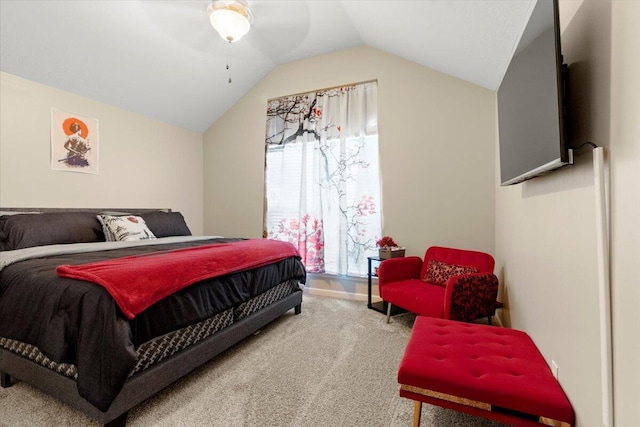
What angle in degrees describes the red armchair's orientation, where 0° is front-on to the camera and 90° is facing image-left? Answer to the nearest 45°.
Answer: approximately 45°

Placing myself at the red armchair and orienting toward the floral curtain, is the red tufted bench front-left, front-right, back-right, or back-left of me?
back-left

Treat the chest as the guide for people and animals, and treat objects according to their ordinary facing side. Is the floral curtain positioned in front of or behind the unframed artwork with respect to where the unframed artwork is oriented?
in front

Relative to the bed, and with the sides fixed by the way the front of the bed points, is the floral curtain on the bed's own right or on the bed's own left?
on the bed's own left

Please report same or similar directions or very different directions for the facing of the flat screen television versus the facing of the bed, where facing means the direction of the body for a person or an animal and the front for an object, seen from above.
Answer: very different directions

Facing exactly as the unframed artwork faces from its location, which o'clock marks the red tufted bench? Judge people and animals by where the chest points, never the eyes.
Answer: The red tufted bench is roughly at 1 o'clock from the unframed artwork.

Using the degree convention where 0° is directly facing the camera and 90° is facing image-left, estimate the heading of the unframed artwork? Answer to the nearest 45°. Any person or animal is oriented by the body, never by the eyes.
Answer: approximately 315°

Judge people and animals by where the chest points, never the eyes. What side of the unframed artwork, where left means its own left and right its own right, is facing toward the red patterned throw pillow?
front

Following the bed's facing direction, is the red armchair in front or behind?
in front

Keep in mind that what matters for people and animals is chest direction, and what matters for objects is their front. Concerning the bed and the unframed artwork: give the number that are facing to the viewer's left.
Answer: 0

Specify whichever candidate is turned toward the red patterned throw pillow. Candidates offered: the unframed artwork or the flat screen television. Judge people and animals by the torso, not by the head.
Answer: the unframed artwork

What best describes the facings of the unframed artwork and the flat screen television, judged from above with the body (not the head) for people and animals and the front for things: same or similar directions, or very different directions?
very different directions

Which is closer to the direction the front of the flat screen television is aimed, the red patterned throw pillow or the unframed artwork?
the unframed artwork
